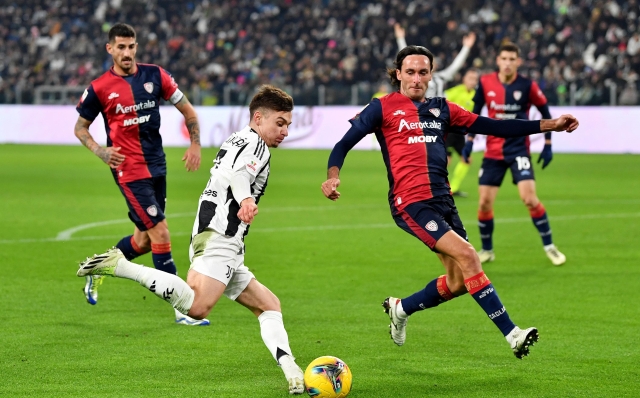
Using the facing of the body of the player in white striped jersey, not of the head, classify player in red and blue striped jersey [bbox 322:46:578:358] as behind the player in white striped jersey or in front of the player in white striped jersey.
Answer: in front

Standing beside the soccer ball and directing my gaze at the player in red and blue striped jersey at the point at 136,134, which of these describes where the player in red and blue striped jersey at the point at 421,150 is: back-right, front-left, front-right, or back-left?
front-right

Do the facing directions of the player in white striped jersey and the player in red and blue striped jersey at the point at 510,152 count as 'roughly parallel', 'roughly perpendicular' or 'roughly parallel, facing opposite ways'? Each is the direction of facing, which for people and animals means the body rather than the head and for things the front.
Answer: roughly perpendicular

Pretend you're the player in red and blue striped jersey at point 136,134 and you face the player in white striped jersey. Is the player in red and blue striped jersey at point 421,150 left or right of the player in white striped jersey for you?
left

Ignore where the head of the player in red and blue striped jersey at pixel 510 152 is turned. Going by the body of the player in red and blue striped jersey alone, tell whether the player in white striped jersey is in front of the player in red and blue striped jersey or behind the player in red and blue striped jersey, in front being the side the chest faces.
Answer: in front

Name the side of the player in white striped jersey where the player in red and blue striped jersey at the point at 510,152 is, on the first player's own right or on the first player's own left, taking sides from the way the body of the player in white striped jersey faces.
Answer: on the first player's own left

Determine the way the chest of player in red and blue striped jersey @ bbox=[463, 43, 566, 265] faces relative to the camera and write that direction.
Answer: toward the camera

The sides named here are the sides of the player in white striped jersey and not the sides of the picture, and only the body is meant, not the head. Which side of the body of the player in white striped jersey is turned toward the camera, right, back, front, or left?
right

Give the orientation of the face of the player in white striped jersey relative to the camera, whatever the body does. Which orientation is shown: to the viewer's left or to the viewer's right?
to the viewer's right

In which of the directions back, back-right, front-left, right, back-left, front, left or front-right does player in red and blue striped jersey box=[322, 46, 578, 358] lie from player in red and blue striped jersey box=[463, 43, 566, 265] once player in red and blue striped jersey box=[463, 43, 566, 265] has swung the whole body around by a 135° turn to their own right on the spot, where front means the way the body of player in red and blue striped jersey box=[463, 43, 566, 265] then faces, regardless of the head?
back-left

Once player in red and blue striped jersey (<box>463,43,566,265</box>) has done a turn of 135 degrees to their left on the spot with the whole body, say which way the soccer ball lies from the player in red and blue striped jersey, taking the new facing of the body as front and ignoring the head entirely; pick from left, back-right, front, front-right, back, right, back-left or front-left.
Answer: back-right

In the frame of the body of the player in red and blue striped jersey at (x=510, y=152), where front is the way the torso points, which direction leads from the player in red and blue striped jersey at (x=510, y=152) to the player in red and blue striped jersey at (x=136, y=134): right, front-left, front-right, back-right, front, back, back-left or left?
front-right
